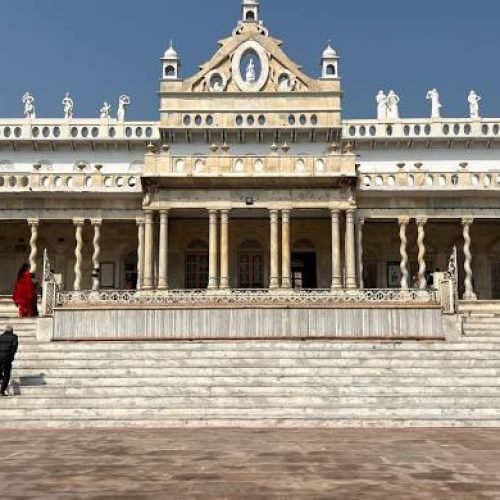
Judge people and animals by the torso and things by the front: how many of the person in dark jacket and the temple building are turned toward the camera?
1

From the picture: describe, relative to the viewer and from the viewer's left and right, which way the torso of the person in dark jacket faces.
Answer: facing away from the viewer

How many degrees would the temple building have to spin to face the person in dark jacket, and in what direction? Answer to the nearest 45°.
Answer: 0° — it already faces them

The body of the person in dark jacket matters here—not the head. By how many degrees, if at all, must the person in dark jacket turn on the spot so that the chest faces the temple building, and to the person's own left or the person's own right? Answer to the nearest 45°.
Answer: approximately 45° to the person's own right

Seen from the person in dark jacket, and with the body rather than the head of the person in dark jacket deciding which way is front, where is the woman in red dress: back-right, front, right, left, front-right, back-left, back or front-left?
front

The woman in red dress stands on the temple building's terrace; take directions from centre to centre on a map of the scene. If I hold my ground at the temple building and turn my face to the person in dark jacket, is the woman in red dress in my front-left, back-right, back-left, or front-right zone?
front-right

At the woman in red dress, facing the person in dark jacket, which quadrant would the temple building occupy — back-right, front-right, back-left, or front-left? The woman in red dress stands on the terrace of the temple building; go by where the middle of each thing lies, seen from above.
back-left

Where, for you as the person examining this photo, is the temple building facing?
facing the viewer

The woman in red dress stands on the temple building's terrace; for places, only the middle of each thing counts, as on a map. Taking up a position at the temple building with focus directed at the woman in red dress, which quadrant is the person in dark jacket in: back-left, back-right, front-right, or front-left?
front-left

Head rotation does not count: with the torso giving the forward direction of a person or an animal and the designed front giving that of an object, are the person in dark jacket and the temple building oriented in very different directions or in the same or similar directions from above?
very different directions

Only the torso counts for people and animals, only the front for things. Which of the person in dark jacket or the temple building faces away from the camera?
the person in dark jacket
